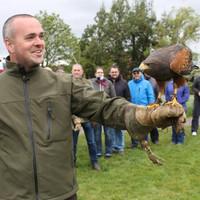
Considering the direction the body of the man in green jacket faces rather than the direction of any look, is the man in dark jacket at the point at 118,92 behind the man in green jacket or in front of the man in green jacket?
behind

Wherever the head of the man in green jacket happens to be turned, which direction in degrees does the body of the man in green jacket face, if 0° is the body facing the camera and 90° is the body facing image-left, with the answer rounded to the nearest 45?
approximately 0°

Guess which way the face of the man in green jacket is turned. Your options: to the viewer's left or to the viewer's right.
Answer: to the viewer's right

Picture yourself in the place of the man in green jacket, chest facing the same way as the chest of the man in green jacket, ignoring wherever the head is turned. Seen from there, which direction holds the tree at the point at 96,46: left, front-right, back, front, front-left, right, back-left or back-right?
back

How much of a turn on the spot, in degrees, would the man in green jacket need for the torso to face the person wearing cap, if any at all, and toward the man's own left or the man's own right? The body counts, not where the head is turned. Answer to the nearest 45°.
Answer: approximately 180°
